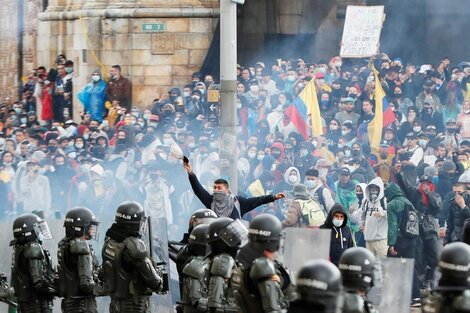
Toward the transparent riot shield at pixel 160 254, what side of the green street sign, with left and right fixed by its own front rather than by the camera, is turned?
front

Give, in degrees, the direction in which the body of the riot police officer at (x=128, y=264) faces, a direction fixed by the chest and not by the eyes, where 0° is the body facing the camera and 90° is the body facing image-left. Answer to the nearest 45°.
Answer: approximately 225°

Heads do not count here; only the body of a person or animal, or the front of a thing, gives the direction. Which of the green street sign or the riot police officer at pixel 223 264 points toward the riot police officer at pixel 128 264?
the green street sign

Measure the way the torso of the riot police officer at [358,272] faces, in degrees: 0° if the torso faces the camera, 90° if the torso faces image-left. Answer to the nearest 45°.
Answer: approximately 225°

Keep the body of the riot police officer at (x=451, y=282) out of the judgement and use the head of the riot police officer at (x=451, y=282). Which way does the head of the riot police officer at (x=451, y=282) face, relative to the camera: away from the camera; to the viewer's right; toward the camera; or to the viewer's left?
away from the camera

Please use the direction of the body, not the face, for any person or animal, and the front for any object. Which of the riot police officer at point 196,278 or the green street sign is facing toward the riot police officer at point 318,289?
the green street sign

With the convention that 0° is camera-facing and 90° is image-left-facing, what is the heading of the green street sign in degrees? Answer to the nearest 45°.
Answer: approximately 0°

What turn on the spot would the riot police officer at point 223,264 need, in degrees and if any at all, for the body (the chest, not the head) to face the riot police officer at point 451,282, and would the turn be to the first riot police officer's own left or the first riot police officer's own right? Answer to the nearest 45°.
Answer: approximately 45° to the first riot police officer's own right

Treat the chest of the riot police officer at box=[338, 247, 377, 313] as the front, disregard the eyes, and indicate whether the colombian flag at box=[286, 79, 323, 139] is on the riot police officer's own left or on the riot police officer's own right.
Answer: on the riot police officer's own left
